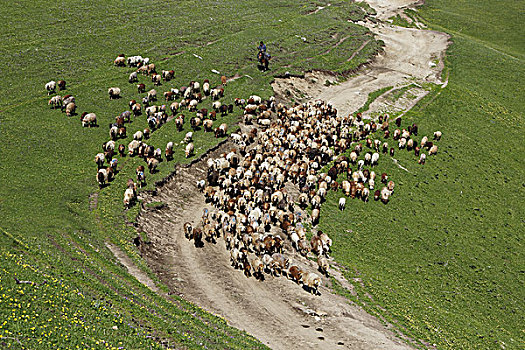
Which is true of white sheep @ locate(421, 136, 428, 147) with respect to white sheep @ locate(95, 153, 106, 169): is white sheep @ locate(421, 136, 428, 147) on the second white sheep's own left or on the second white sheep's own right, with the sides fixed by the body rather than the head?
on the second white sheep's own left

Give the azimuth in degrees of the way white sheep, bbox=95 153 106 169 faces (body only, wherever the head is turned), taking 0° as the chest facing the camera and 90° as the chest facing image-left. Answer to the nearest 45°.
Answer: approximately 0°

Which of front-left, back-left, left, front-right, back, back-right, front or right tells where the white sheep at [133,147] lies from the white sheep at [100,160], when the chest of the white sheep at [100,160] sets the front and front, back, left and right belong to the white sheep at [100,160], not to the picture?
back-left

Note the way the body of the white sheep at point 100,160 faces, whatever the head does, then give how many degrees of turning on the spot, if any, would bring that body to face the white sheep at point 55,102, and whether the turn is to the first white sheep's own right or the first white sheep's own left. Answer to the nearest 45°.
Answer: approximately 180°

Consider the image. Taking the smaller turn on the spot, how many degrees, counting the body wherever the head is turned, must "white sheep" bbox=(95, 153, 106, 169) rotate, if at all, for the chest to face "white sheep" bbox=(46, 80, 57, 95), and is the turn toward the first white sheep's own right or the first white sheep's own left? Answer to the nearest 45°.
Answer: approximately 180°
